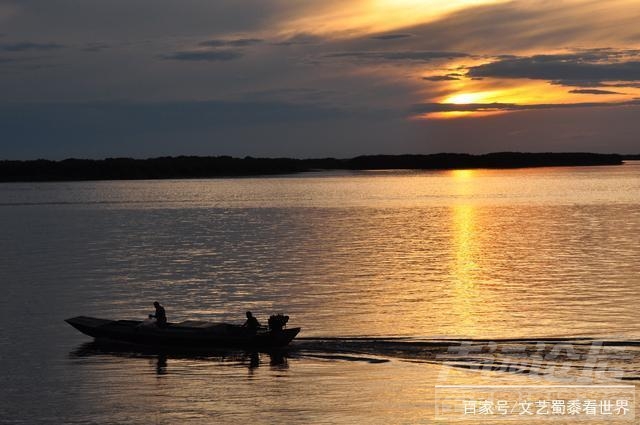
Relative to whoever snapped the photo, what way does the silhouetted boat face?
facing to the left of the viewer
